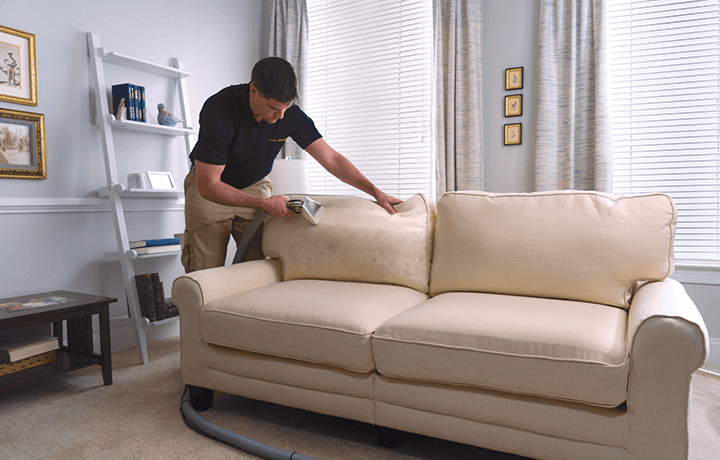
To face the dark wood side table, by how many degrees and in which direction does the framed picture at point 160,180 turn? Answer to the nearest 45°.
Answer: approximately 90° to its right

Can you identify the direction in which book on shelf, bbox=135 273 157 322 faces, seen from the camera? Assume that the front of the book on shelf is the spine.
facing the viewer and to the right of the viewer

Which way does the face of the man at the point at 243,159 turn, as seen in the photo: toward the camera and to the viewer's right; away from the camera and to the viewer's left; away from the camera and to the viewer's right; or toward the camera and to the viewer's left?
toward the camera and to the viewer's right

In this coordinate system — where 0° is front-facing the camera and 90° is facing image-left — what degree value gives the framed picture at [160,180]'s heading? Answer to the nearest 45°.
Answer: approximately 315°

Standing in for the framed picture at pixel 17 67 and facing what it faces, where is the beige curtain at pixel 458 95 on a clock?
The beige curtain is roughly at 11 o'clock from the framed picture.

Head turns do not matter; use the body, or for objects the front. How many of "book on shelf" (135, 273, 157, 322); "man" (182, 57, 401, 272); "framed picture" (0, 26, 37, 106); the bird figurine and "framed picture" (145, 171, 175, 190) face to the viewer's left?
1

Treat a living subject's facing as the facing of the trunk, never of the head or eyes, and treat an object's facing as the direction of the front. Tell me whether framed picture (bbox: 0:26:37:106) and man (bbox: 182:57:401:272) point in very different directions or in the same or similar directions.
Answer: same or similar directions

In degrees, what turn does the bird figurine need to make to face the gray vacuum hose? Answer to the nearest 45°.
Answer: approximately 90° to its left

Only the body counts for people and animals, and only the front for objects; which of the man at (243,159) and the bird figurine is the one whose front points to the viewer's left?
the bird figurine

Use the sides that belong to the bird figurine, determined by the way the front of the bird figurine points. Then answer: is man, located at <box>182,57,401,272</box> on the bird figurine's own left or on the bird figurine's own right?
on the bird figurine's own left

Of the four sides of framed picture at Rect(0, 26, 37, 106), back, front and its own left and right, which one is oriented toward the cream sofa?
front

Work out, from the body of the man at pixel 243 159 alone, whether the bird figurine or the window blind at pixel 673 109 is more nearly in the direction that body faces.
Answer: the window blind
